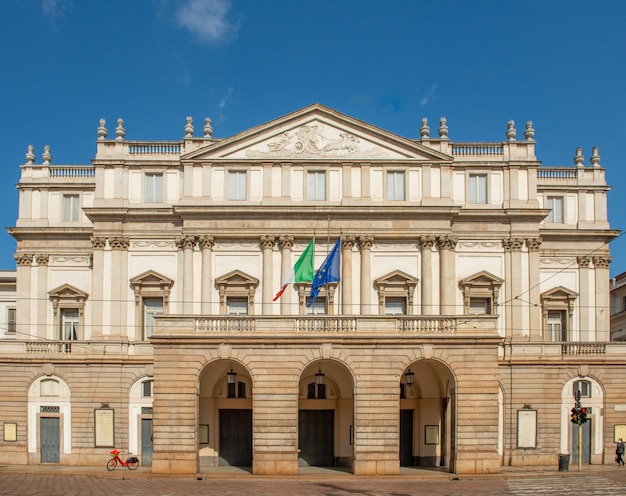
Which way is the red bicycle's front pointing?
to the viewer's left

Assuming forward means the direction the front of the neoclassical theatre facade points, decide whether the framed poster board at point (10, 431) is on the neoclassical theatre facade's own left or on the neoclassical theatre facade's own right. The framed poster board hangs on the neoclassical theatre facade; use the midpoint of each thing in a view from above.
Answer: on the neoclassical theatre facade's own right

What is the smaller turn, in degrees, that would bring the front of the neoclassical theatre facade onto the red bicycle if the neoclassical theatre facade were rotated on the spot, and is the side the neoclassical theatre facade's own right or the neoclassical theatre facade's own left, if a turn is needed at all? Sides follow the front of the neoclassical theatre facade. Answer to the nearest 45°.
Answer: approximately 45° to the neoclassical theatre facade's own right

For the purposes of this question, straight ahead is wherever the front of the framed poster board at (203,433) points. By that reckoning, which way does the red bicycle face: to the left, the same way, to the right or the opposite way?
to the right

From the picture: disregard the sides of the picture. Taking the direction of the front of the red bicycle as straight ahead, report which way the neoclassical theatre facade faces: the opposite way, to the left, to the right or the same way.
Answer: to the left

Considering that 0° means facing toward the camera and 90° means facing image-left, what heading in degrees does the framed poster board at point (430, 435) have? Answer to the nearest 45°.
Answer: approximately 0°

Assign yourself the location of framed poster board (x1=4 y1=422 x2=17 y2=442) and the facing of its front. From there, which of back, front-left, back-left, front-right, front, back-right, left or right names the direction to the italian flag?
front-left

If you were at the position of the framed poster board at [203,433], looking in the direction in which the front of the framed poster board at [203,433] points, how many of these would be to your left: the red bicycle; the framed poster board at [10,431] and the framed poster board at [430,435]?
1

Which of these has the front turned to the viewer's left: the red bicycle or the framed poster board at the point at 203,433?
the red bicycle

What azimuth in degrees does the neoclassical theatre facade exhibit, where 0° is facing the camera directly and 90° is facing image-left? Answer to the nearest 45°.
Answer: approximately 0°
